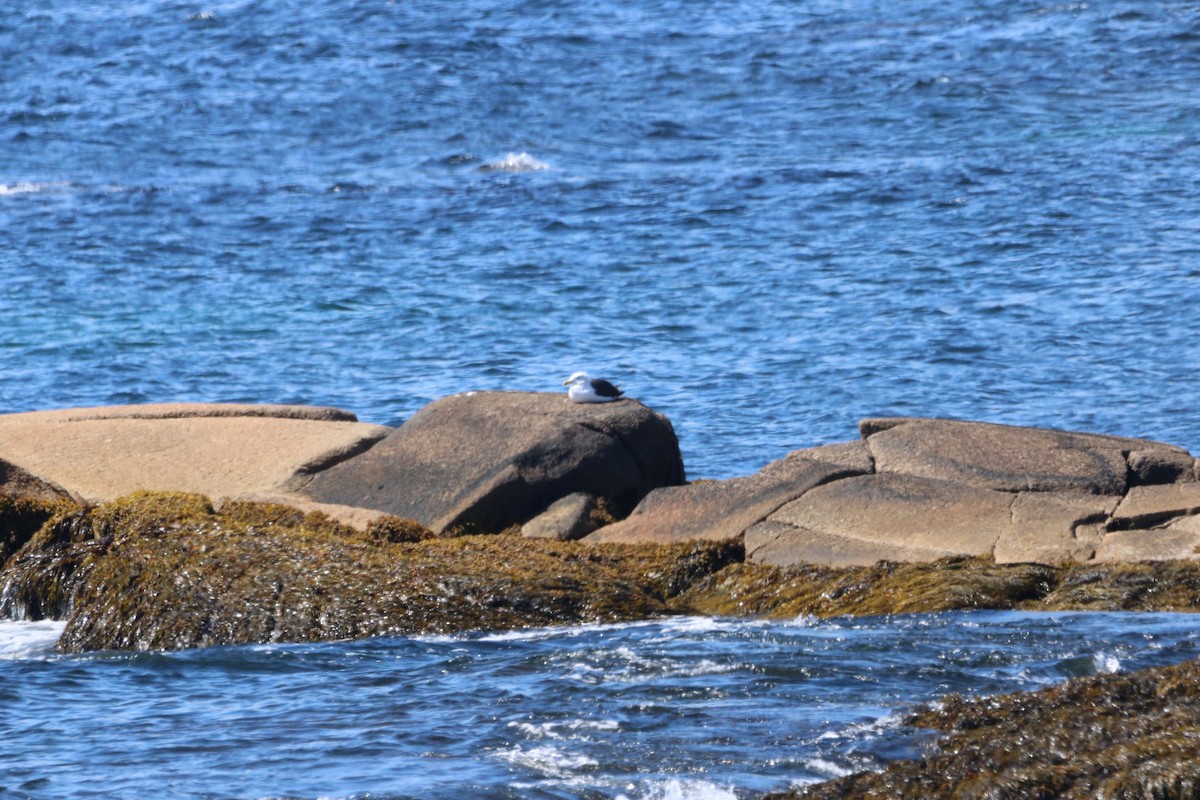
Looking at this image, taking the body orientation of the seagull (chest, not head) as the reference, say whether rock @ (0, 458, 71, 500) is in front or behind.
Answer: in front

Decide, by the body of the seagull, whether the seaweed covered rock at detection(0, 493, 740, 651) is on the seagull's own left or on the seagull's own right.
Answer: on the seagull's own left

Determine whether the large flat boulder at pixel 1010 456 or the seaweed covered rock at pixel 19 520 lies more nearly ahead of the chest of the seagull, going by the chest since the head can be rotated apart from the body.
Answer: the seaweed covered rock

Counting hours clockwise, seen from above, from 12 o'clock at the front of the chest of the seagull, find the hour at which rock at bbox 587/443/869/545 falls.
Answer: The rock is roughly at 8 o'clock from the seagull.

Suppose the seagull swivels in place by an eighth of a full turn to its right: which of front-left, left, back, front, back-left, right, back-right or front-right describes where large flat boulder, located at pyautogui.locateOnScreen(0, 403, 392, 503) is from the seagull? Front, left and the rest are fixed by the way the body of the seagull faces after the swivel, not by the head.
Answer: front-left

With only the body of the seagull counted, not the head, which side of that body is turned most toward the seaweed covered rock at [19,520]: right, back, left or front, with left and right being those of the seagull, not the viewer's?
front

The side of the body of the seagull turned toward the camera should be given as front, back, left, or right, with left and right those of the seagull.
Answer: left

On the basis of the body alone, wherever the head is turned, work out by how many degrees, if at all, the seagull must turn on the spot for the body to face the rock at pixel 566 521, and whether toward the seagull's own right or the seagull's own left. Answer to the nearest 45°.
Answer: approximately 90° to the seagull's own left
